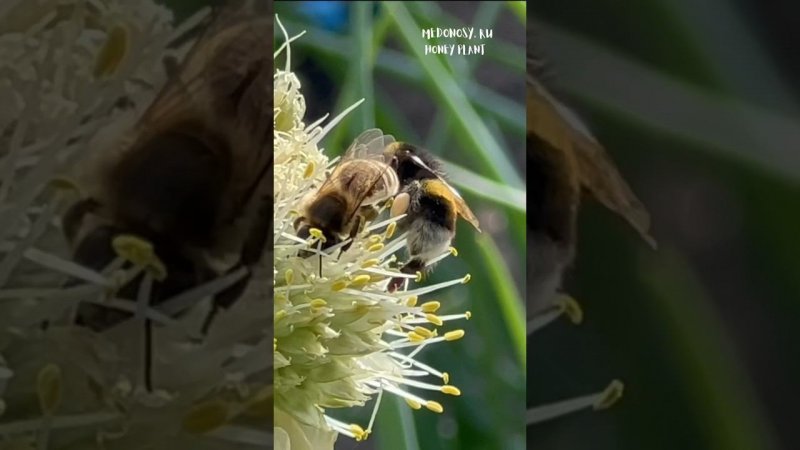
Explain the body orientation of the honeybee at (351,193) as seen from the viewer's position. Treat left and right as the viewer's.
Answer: facing the viewer and to the left of the viewer
